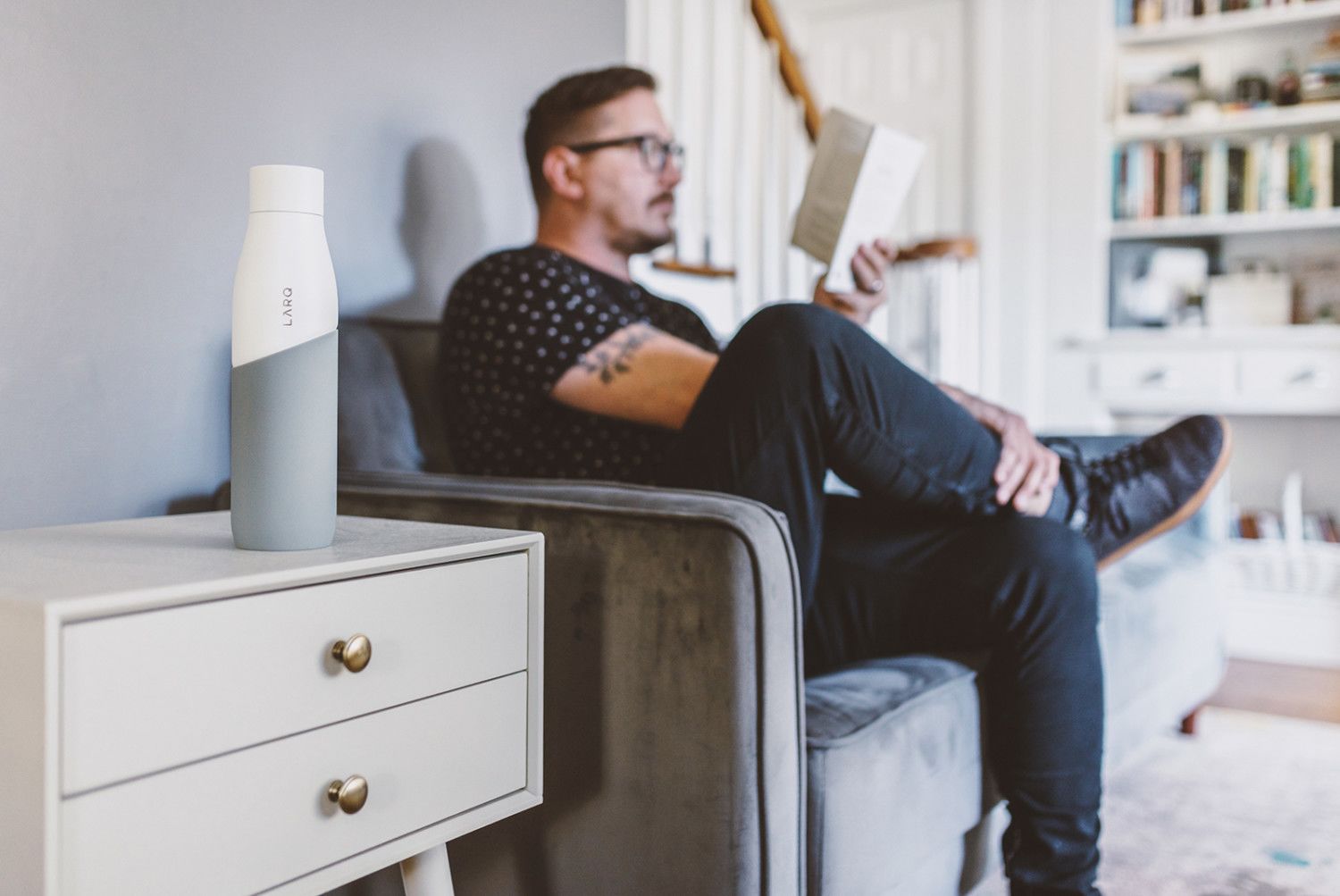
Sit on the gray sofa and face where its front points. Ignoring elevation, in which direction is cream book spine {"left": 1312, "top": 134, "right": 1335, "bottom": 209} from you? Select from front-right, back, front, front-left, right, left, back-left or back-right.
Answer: left

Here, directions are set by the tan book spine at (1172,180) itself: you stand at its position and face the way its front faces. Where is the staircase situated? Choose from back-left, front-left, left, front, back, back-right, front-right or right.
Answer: front-right

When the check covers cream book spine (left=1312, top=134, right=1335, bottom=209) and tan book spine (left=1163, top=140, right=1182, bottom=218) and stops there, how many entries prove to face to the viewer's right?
0

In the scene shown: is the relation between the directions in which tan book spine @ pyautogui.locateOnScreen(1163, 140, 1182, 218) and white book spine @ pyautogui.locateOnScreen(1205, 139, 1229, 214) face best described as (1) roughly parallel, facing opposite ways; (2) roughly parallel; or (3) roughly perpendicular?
roughly parallel

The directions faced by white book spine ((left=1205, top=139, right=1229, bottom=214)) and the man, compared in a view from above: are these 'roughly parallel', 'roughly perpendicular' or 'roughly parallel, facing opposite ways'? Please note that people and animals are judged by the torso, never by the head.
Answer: roughly perpendicular

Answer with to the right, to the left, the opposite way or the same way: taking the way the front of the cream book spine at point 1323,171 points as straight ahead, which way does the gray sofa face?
to the left

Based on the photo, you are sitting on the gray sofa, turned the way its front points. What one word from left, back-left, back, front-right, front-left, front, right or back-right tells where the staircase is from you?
back-left

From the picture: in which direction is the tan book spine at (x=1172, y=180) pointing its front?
toward the camera

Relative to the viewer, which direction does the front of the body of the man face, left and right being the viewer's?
facing to the right of the viewer

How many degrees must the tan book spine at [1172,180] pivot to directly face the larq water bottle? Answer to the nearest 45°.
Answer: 0° — it already faces it

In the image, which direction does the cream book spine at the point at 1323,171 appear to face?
toward the camera

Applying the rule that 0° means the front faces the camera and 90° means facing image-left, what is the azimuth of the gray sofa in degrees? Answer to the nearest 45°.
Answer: approximately 315°

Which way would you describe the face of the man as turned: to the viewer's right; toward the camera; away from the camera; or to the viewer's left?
to the viewer's right
